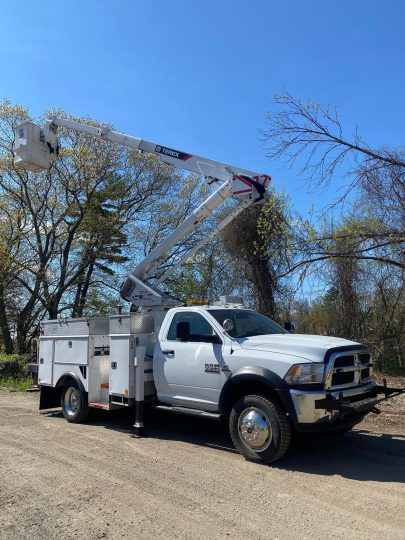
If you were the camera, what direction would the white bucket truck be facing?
facing the viewer and to the right of the viewer
